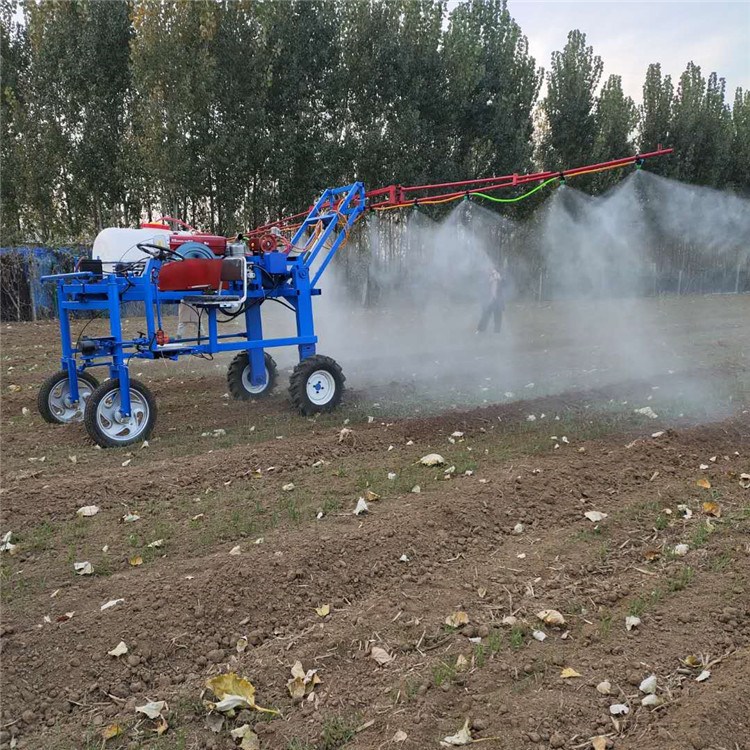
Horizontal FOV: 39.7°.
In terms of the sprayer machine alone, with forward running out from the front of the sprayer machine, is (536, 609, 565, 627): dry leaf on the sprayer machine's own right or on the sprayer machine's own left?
on the sprayer machine's own left

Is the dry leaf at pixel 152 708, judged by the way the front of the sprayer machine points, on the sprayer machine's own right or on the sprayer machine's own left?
on the sprayer machine's own left

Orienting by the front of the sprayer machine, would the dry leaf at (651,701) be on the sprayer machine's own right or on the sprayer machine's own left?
on the sprayer machine's own left

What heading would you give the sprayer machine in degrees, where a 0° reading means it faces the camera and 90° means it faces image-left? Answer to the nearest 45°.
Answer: approximately 45°

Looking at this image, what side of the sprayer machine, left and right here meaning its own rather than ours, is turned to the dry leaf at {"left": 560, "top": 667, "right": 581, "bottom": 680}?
left

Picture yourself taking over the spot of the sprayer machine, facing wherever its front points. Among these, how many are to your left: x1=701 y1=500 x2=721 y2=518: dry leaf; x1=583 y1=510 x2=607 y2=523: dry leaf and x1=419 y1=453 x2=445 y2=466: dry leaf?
3

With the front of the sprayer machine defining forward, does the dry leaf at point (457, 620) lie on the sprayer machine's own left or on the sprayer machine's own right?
on the sprayer machine's own left

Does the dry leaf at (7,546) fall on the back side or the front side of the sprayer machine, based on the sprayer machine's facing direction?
on the front side

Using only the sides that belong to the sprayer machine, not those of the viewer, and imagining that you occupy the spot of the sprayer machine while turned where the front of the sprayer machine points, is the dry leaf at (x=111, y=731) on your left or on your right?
on your left

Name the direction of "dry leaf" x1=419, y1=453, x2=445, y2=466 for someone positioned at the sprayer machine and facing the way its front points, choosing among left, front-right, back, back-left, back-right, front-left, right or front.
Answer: left

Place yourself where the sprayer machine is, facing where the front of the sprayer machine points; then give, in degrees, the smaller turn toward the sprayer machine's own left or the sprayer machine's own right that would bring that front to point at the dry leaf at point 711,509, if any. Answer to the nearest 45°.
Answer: approximately 90° to the sprayer machine's own left

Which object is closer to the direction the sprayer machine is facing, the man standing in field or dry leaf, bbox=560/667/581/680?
the dry leaf

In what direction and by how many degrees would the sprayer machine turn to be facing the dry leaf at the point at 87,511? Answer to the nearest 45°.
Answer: approximately 45° to its left
